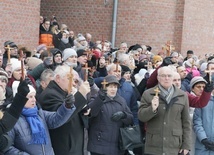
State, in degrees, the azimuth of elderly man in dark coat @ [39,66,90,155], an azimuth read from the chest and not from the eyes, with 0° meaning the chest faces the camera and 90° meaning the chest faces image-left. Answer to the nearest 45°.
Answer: approximately 270°

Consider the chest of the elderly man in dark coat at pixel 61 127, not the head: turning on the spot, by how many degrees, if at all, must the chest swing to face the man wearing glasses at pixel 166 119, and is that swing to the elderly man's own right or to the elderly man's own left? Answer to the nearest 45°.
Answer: approximately 45° to the elderly man's own left

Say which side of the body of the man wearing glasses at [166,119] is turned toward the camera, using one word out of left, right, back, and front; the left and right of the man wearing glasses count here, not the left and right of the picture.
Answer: front

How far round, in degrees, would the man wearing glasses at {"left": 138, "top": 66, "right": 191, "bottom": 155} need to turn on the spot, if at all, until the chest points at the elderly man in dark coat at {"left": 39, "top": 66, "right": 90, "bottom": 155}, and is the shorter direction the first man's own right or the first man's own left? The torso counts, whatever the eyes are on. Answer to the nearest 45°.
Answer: approximately 45° to the first man's own right
